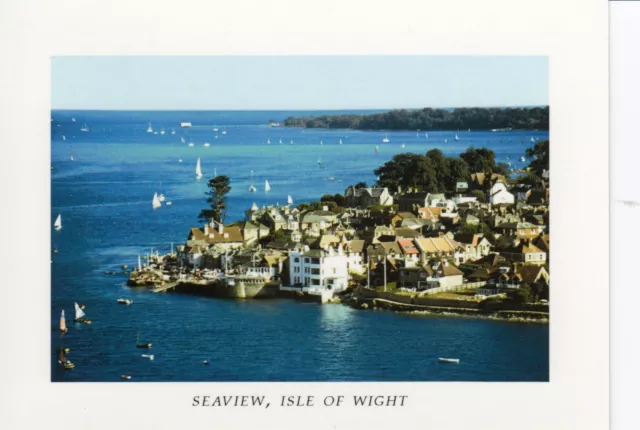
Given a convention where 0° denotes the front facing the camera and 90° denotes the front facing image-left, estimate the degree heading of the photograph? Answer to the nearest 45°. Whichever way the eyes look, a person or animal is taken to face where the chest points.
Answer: approximately 0°
